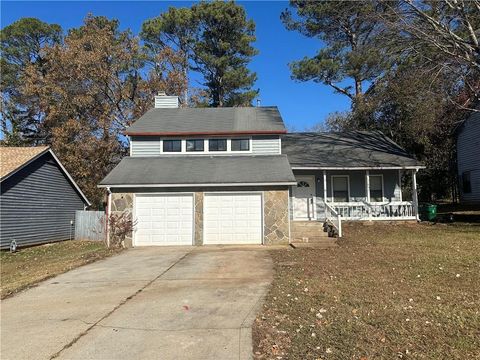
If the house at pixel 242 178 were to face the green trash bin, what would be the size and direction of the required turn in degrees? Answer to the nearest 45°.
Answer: approximately 90° to its left

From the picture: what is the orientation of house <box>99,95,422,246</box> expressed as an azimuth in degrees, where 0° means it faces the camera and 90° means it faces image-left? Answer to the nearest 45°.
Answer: approximately 0°

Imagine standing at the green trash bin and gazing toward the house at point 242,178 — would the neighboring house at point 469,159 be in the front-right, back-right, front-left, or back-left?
back-right

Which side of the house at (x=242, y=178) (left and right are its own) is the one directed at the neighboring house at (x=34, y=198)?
right

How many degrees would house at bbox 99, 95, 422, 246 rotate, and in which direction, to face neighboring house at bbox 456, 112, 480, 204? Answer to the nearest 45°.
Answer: approximately 135° to its left
